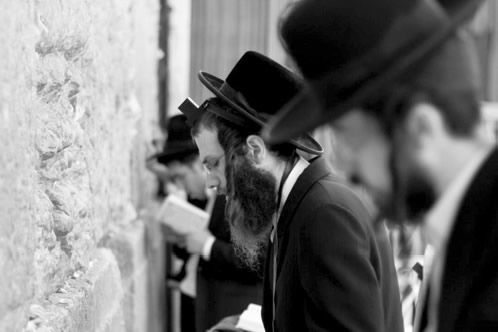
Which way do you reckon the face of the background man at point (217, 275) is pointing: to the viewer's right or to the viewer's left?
to the viewer's left

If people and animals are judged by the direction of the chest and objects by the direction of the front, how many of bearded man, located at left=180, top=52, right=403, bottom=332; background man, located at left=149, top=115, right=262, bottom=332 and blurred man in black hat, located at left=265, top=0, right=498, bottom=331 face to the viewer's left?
3

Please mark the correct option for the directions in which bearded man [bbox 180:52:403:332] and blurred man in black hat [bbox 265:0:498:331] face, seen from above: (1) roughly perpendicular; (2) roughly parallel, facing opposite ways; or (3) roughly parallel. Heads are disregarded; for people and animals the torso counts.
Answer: roughly parallel

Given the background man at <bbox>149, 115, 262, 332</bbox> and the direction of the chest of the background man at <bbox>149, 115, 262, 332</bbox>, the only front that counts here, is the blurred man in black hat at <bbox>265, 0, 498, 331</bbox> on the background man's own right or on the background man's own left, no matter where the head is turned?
on the background man's own left

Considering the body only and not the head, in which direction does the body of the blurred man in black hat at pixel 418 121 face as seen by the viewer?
to the viewer's left

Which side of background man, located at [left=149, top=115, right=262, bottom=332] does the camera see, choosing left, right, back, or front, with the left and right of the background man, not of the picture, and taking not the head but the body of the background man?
left

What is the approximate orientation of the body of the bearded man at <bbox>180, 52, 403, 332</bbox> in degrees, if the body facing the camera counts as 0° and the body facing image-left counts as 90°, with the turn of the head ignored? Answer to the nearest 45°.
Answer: approximately 90°

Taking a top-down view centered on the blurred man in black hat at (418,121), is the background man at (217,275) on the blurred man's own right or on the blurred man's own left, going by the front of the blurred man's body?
on the blurred man's own right

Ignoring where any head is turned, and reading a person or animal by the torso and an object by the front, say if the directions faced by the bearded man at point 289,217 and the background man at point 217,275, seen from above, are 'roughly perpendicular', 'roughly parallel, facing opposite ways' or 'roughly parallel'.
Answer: roughly parallel

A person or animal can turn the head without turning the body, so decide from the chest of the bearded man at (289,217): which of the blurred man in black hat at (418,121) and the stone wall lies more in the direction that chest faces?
the stone wall

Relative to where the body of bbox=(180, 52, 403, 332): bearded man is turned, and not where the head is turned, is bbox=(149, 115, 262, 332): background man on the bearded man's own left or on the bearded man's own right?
on the bearded man's own right

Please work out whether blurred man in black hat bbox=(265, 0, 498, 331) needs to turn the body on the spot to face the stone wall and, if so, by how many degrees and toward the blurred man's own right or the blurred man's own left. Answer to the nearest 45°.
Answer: approximately 45° to the blurred man's own right
